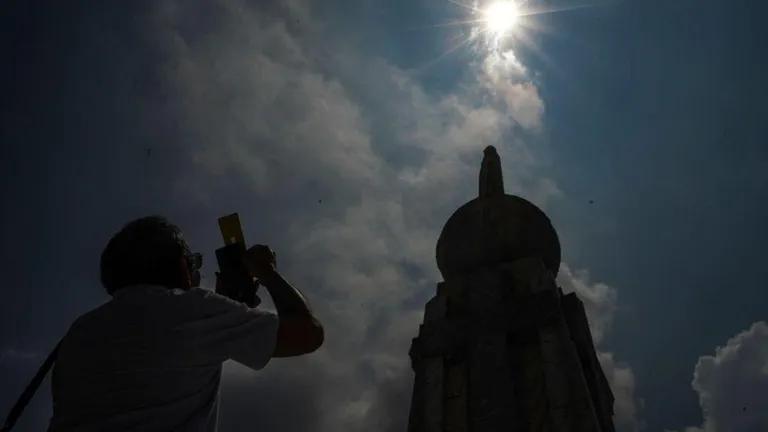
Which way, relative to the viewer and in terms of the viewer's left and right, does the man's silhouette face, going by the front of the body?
facing away from the viewer and to the right of the viewer

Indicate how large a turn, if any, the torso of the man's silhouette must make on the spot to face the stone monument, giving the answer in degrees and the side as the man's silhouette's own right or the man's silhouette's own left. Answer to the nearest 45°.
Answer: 0° — they already face it
